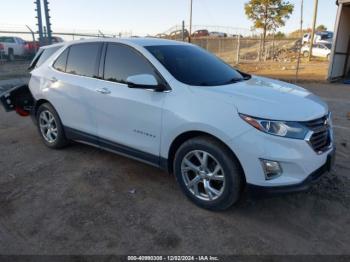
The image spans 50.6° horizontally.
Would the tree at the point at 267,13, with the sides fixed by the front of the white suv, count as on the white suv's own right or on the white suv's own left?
on the white suv's own left

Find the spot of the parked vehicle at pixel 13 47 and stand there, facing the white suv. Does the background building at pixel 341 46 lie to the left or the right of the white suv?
left

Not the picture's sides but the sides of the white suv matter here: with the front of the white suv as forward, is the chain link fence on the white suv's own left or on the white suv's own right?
on the white suv's own left

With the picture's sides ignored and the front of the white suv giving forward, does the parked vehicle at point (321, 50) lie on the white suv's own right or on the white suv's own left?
on the white suv's own left

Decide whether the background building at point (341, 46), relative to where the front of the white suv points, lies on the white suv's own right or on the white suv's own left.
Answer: on the white suv's own left

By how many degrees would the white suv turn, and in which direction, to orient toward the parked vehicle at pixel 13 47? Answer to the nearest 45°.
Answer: approximately 180°

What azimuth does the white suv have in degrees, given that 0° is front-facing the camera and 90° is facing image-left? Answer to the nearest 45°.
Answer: approximately 315°
